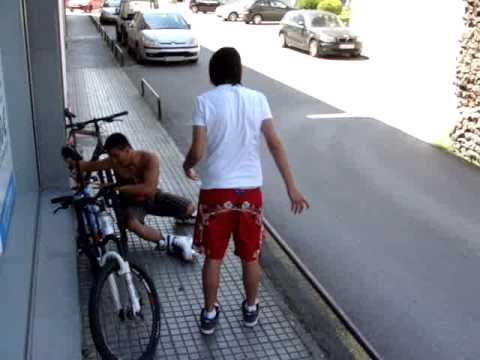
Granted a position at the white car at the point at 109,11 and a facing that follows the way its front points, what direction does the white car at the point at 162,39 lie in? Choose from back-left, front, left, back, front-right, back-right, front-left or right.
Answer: front

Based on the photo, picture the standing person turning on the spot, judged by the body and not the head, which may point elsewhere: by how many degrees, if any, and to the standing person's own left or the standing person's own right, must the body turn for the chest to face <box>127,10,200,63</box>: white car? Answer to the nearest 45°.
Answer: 0° — they already face it

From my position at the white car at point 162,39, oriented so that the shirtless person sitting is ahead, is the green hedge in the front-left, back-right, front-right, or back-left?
back-left

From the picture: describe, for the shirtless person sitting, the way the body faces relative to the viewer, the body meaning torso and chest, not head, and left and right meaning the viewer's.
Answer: facing the viewer and to the left of the viewer

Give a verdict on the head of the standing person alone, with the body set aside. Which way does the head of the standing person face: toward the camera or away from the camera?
away from the camera

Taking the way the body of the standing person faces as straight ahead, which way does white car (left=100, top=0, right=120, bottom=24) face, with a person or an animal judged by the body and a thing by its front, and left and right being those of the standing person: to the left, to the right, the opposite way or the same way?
the opposite way

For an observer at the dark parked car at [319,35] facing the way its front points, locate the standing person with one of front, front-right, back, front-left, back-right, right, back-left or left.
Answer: front-right

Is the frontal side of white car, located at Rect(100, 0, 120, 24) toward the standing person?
yes

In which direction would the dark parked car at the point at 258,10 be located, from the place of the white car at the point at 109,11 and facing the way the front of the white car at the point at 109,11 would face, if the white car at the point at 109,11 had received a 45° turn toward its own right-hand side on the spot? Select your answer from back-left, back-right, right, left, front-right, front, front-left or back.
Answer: back-left

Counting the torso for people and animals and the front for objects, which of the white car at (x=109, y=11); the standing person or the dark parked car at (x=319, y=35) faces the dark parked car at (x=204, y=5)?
the standing person

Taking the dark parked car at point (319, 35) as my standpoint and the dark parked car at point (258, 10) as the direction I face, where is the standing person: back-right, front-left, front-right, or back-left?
back-left

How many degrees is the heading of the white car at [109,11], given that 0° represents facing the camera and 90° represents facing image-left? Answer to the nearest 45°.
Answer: approximately 0°

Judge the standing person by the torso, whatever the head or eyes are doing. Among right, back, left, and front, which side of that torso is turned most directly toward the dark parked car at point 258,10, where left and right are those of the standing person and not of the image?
front

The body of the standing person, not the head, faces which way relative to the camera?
away from the camera
